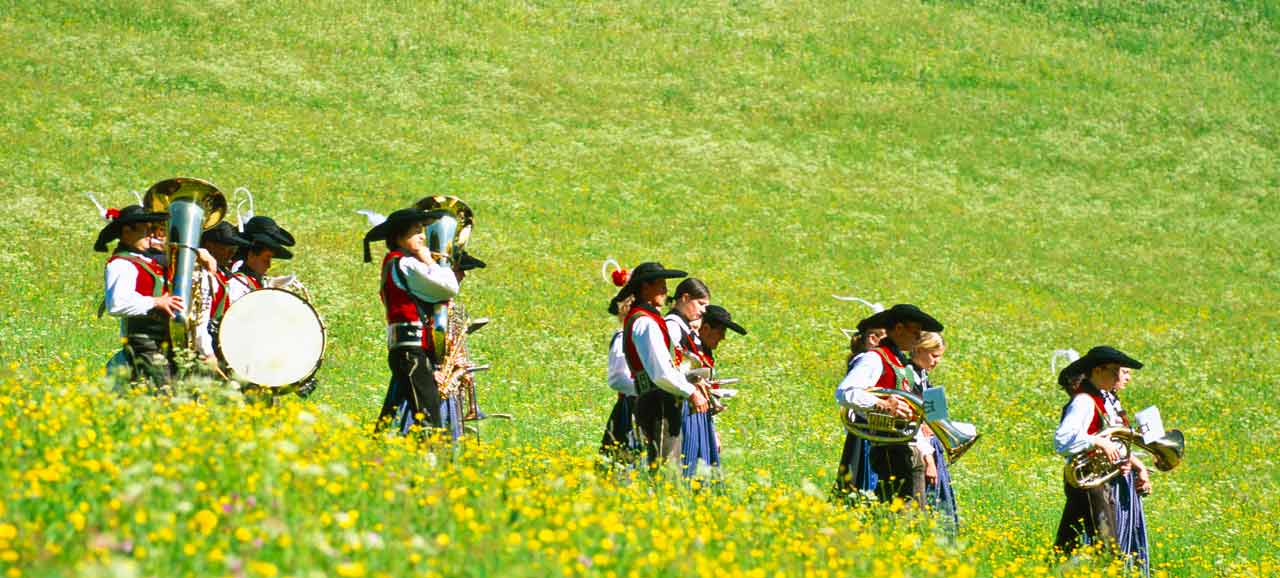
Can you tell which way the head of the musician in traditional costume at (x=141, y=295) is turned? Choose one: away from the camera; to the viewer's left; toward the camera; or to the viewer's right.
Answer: to the viewer's right

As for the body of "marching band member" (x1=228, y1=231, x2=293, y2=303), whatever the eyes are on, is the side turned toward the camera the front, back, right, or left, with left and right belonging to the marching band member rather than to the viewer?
right

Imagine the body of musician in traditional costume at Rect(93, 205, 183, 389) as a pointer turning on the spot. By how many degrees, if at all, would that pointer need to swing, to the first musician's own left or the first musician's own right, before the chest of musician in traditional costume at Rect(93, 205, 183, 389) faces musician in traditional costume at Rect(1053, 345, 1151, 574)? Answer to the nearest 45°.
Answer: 0° — they already face them

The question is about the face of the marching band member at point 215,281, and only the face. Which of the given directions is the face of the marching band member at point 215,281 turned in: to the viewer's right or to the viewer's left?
to the viewer's right

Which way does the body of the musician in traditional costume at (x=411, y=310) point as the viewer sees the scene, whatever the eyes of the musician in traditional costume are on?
to the viewer's right

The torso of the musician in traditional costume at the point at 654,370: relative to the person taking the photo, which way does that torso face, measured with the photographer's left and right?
facing to the right of the viewer

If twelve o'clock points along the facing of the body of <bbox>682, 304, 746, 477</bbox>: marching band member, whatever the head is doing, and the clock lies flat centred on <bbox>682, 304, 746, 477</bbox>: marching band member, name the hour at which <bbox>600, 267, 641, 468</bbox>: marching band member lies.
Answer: <bbox>600, 267, 641, 468</bbox>: marching band member is roughly at 6 o'clock from <bbox>682, 304, 746, 477</bbox>: marching band member.

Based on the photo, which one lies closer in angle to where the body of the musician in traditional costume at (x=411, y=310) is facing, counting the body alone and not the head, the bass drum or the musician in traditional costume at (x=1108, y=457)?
the musician in traditional costume

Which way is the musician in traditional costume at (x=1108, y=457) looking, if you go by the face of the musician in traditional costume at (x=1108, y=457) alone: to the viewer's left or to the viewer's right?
to the viewer's right

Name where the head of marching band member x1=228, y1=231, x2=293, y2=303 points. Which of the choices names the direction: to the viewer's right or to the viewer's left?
to the viewer's right

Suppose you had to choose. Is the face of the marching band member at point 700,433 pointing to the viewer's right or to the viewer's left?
to the viewer's right

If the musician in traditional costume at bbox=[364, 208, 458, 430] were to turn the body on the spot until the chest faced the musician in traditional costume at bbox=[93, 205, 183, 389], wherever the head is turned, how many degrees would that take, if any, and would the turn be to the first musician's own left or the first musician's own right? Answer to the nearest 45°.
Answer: approximately 180°

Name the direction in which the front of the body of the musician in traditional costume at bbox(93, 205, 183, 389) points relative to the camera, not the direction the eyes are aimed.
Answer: to the viewer's right

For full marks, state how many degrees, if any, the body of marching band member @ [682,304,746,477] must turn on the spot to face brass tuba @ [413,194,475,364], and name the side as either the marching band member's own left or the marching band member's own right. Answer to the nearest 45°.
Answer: approximately 180°

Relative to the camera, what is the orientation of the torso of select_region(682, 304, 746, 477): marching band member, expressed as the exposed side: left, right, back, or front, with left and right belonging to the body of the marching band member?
right
